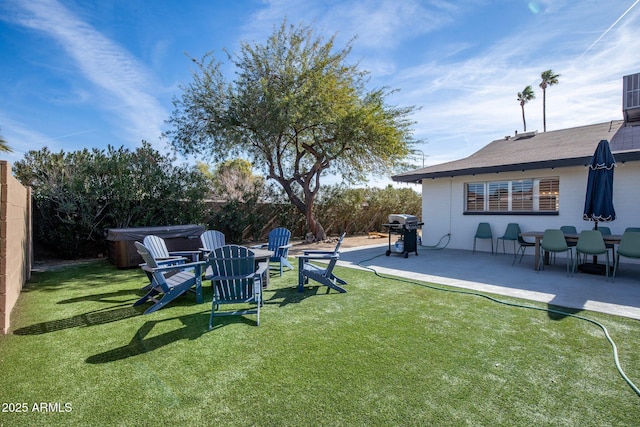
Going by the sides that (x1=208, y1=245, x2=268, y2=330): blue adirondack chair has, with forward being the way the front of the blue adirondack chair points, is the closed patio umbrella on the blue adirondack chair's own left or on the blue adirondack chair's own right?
on the blue adirondack chair's own right

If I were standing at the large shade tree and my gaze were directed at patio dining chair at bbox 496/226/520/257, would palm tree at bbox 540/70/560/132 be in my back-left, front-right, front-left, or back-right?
front-left

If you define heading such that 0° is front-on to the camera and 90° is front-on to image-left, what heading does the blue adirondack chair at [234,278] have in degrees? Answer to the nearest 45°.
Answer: approximately 180°

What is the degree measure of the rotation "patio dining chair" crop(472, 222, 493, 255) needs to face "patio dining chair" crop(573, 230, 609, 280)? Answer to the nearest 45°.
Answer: approximately 45° to its left

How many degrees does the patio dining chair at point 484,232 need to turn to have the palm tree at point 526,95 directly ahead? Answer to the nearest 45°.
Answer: approximately 180°

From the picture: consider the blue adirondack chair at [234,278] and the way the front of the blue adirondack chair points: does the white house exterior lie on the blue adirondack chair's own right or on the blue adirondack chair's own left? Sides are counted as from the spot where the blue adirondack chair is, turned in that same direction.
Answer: on the blue adirondack chair's own right

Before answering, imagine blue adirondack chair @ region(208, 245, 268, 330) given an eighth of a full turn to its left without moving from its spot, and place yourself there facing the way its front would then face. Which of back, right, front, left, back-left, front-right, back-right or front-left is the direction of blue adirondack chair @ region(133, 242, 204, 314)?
front

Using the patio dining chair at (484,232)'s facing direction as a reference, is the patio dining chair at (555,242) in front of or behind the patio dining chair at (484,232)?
in front

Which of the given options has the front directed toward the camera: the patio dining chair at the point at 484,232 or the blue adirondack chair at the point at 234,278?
the patio dining chair

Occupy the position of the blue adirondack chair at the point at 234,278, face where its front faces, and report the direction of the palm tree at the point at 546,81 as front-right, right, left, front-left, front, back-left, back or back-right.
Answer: front-right

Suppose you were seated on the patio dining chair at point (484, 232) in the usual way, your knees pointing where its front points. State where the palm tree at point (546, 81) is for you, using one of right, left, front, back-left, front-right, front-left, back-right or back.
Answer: back

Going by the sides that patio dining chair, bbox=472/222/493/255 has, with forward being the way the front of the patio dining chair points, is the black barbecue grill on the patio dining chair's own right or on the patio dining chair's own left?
on the patio dining chair's own right

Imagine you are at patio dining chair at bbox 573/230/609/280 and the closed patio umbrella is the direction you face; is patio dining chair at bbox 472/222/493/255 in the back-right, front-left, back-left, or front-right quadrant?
front-left

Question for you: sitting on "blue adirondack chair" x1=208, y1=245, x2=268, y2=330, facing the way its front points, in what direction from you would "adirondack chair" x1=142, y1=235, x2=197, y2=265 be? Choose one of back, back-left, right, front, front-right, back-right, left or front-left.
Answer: front-left

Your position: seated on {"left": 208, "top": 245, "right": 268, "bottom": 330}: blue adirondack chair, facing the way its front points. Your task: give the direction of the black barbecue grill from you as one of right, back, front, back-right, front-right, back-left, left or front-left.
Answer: front-right

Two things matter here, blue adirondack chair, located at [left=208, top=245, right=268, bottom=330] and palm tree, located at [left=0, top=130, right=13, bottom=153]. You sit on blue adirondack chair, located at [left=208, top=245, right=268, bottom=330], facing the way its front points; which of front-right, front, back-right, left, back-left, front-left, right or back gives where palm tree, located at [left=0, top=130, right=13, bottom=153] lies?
front-left

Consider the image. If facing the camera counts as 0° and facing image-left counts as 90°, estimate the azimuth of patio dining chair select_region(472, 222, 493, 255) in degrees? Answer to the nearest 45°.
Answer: approximately 0°

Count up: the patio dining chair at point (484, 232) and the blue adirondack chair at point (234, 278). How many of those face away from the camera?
1

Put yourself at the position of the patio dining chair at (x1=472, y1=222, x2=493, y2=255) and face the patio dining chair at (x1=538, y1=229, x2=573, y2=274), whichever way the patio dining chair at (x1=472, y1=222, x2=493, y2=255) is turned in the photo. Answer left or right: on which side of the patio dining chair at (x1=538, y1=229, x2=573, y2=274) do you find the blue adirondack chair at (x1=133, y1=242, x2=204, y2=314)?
right
